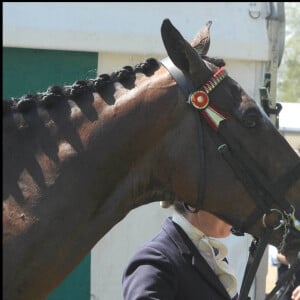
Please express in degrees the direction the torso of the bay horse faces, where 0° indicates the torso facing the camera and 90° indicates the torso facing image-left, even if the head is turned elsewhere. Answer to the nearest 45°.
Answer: approximately 270°
